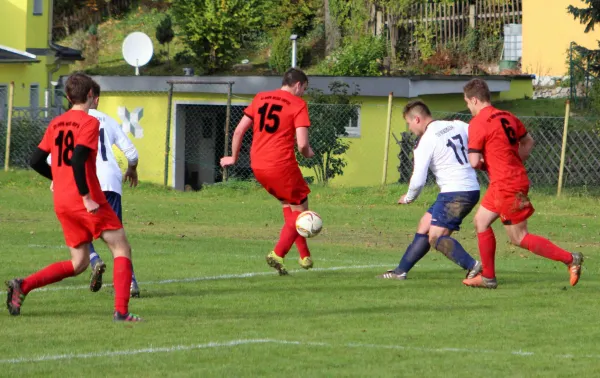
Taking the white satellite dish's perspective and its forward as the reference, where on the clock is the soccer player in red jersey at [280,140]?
The soccer player in red jersey is roughly at 12 o'clock from the white satellite dish.

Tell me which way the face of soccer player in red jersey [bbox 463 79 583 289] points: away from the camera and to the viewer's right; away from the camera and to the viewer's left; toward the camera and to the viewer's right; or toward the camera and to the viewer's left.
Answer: away from the camera and to the viewer's left

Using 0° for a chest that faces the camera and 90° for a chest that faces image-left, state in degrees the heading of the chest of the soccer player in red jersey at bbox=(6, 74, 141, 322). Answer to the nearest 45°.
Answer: approximately 225°

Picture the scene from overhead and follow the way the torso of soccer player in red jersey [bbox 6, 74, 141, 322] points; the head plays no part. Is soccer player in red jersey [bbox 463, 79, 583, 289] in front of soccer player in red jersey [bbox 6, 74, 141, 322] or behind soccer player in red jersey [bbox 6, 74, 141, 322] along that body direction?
in front

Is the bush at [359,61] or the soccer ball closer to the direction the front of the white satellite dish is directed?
the soccer ball

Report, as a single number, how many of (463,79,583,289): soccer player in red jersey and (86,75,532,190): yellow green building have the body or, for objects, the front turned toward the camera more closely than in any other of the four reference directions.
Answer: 1

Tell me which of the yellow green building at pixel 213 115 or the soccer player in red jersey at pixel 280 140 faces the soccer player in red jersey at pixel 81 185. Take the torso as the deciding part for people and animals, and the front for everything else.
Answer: the yellow green building

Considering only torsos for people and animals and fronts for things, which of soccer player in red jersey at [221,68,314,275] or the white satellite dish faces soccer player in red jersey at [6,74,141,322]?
the white satellite dish

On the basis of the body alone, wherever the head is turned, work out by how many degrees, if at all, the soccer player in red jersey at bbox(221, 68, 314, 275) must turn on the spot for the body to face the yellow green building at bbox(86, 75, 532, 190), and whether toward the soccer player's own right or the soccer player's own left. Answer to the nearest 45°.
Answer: approximately 45° to the soccer player's own left

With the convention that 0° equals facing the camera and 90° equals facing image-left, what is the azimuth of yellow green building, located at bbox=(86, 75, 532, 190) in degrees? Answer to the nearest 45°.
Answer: approximately 0°

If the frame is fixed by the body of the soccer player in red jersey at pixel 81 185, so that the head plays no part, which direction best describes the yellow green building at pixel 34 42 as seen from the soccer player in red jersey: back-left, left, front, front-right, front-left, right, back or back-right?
front-left
